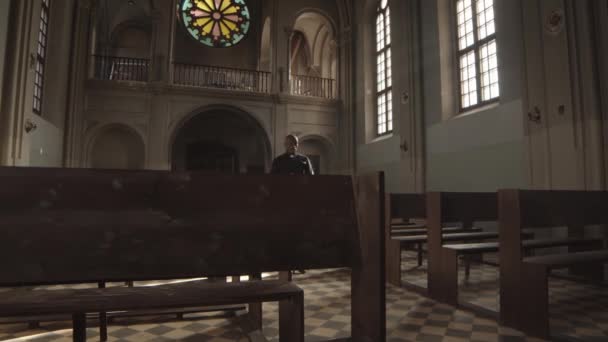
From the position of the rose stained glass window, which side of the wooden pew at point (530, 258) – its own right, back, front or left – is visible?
back

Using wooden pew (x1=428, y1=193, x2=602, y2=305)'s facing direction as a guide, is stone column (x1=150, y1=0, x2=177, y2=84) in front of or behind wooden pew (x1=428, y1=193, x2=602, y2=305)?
behind

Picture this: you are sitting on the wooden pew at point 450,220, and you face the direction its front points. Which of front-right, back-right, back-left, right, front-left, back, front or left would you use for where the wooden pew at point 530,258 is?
front

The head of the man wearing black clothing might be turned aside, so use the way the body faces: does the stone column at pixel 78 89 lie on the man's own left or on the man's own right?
on the man's own right

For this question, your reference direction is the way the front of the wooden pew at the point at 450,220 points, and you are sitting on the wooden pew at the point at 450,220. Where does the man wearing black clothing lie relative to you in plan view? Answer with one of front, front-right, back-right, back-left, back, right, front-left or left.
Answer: back-right

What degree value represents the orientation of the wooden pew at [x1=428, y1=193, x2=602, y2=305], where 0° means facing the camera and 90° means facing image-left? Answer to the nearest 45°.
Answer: approximately 315°

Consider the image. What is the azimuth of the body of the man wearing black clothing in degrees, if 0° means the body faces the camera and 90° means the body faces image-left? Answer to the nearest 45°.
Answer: approximately 0°

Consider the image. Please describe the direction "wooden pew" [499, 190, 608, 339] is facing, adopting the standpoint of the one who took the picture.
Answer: facing the viewer and to the right of the viewer
